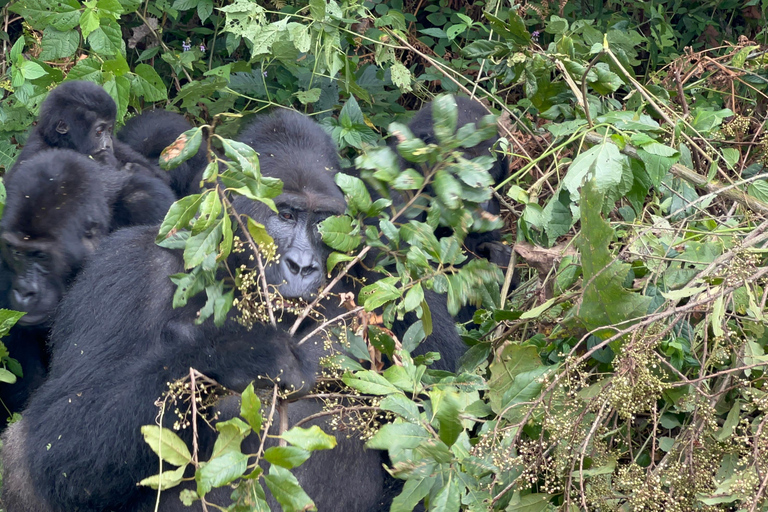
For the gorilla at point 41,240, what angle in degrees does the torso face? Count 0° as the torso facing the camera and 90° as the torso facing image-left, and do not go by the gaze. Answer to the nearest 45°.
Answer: approximately 45°

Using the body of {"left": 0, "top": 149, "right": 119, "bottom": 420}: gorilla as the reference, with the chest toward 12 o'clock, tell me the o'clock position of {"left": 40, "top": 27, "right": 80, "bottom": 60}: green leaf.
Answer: The green leaf is roughly at 5 o'clock from the gorilla.

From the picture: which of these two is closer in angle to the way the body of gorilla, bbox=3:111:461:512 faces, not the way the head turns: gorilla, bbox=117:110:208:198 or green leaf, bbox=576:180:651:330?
the green leaf

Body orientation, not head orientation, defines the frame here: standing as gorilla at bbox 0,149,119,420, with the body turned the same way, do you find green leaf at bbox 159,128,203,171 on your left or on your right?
on your left

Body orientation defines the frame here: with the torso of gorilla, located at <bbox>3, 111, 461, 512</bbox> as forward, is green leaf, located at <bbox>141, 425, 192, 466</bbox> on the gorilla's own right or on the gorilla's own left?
on the gorilla's own right

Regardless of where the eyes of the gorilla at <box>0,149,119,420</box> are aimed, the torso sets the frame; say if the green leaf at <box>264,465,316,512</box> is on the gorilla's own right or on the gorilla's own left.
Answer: on the gorilla's own left

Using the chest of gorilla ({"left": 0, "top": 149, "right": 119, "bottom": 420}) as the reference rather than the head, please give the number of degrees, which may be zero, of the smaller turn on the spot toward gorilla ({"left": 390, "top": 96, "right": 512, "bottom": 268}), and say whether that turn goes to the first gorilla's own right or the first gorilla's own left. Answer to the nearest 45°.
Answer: approximately 135° to the first gorilla's own left
